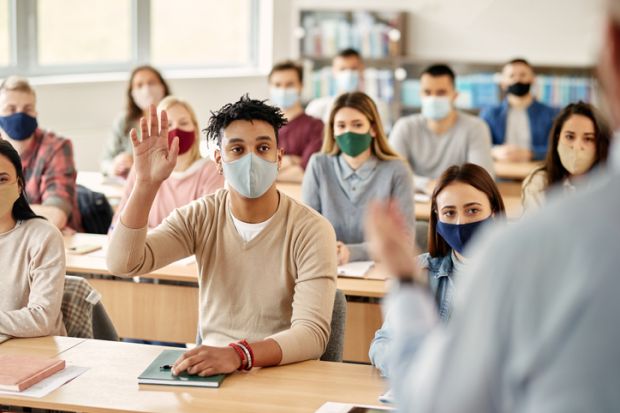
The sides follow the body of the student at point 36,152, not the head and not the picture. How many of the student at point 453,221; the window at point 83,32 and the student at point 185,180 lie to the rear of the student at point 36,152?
1

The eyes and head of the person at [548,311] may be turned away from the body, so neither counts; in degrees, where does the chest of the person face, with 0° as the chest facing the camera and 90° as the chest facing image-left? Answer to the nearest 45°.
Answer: approximately 135°

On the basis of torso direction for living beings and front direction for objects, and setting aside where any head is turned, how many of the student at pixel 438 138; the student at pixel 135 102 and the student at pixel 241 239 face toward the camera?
3

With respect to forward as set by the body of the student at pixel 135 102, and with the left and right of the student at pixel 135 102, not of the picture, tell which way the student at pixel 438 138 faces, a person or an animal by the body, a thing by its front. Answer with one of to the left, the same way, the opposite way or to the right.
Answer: the same way

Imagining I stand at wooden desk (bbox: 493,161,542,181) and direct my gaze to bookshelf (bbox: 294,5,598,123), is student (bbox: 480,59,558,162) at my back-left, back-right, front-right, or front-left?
front-right

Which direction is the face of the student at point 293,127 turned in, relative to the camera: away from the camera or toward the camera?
toward the camera

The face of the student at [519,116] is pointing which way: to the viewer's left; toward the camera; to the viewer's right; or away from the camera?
toward the camera

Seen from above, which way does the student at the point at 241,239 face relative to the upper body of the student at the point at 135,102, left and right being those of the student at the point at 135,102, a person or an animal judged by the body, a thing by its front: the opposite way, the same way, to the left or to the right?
the same way

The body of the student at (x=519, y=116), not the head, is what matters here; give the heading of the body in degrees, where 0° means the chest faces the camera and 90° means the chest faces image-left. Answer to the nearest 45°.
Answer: approximately 0°

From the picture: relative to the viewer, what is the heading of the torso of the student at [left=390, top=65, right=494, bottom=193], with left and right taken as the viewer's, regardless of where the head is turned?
facing the viewer

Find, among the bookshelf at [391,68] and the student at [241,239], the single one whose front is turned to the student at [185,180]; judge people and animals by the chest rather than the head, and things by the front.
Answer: the bookshelf

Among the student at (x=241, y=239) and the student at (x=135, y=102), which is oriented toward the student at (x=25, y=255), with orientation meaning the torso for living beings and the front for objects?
the student at (x=135, y=102)

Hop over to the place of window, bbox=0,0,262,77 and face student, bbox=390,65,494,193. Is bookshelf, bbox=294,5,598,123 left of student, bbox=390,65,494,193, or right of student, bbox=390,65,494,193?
left

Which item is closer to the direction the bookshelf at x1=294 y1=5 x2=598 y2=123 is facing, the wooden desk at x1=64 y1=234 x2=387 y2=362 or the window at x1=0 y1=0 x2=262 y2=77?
the wooden desk

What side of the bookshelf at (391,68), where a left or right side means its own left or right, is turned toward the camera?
front

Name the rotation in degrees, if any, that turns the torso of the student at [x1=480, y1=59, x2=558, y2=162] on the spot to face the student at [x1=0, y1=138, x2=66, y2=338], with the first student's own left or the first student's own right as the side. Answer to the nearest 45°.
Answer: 0° — they already face them

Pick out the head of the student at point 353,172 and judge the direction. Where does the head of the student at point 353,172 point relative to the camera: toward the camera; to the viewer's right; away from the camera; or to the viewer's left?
toward the camera
